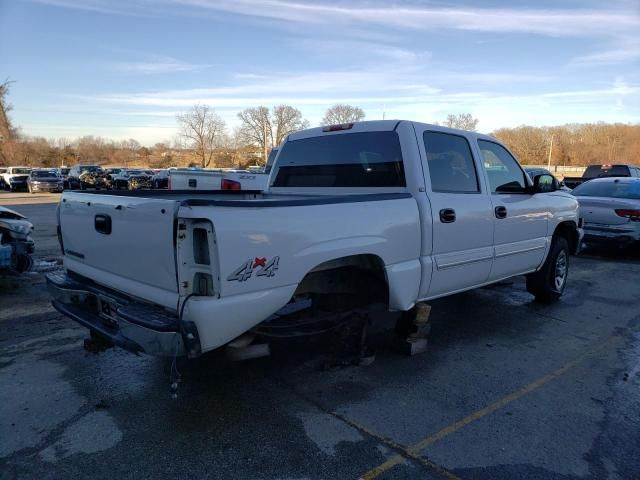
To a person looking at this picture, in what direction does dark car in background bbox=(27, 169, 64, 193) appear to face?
facing the viewer and to the right of the viewer

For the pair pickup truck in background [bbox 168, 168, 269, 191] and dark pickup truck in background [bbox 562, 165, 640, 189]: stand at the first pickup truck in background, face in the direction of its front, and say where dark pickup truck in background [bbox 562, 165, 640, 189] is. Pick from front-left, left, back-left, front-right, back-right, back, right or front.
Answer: front-right

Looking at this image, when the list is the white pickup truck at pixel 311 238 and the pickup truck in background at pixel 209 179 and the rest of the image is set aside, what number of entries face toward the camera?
0

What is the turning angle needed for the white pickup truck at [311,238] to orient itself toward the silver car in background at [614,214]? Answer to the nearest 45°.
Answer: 0° — it already faces it

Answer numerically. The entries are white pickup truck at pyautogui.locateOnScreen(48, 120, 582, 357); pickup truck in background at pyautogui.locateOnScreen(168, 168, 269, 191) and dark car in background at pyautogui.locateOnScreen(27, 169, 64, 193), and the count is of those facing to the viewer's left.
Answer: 0

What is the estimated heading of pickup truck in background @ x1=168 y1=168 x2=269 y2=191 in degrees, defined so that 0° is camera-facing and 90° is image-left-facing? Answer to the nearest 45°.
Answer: approximately 225°

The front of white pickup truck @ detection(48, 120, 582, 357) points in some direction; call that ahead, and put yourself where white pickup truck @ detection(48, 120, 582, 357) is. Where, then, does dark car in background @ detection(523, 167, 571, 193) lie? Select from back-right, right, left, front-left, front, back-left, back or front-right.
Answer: front

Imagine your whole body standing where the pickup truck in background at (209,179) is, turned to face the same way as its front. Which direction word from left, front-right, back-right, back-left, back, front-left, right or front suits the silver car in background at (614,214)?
right

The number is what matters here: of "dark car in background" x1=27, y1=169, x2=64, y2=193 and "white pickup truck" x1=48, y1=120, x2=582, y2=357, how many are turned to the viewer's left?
0

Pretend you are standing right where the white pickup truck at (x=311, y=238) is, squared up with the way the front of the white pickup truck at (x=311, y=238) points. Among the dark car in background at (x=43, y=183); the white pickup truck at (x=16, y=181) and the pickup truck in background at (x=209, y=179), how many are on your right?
0

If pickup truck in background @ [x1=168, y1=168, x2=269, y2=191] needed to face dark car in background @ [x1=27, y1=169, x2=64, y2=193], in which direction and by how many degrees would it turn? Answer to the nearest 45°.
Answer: approximately 90° to its left

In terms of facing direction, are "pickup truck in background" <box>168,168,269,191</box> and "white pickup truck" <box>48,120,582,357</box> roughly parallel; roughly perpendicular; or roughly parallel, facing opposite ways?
roughly parallel

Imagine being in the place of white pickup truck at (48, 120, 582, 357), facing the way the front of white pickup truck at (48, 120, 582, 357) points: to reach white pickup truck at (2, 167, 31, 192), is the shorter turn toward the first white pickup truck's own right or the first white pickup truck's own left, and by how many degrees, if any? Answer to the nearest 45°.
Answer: approximately 90° to the first white pickup truck's own left

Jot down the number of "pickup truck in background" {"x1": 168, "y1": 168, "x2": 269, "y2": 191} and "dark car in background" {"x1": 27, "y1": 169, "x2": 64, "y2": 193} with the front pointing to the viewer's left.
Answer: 0

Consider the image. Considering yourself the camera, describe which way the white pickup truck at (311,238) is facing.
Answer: facing away from the viewer and to the right of the viewer

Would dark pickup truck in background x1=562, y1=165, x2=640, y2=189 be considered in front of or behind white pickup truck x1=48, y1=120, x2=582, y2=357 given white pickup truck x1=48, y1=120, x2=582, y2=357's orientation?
in front
